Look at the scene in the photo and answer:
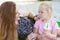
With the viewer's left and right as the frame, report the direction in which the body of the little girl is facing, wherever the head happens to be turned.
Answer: facing the viewer
